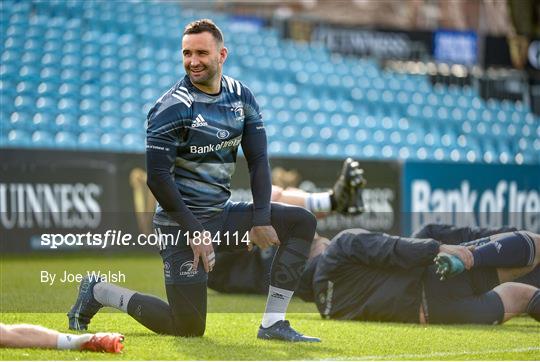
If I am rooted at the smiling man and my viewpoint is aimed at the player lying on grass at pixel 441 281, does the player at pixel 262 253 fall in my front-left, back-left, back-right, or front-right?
front-left

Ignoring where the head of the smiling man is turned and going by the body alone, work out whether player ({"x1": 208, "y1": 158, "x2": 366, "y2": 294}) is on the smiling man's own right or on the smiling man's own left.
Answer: on the smiling man's own left

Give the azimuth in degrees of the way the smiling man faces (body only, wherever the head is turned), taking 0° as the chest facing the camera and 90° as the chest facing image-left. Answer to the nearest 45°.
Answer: approximately 315°

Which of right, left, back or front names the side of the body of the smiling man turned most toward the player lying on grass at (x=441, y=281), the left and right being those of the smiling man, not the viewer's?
left
